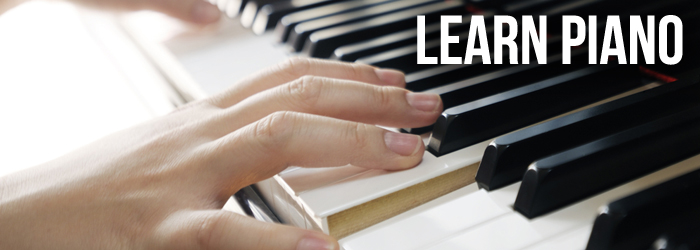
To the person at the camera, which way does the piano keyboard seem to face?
facing the viewer and to the left of the viewer
